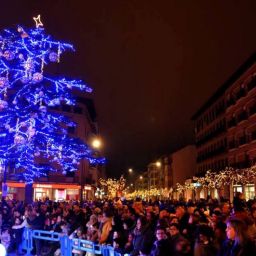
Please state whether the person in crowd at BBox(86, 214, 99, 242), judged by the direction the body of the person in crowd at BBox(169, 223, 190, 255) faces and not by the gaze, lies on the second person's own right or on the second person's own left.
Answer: on the second person's own right

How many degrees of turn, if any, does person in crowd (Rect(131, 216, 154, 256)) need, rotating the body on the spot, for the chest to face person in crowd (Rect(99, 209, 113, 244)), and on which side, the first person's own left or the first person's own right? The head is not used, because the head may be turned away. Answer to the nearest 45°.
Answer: approximately 90° to the first person's own right

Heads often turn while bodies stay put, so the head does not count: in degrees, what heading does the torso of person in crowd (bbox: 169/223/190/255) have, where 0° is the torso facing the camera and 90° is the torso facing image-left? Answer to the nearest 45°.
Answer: approximately 45°

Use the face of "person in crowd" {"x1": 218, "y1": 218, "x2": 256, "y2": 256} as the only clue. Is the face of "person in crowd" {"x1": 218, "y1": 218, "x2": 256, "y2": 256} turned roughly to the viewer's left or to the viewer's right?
to the viewer's left

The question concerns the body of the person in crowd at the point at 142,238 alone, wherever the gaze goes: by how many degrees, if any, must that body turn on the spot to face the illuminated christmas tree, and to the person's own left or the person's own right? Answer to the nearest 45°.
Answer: approximately 90° to the person's own right

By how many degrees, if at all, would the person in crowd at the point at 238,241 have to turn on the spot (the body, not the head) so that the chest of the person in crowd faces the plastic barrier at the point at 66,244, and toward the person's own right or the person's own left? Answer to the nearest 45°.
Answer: approximately 45° to the person's own right

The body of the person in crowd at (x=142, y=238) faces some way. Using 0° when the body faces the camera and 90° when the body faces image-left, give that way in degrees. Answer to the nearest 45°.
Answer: approximately 45°
